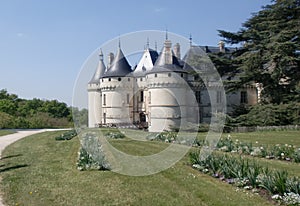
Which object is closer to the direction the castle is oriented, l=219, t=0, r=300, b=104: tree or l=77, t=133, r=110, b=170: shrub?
the shrub

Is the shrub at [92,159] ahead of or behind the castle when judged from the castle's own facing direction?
ahead

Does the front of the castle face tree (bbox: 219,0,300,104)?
no

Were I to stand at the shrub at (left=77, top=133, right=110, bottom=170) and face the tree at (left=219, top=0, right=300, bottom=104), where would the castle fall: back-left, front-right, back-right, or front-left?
front-left

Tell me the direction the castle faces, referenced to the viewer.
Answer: facing the viewer and to the left of the viewer
